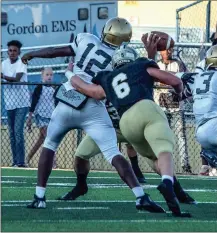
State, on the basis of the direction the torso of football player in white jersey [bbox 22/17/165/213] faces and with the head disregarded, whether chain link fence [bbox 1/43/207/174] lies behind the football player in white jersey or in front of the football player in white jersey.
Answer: in front

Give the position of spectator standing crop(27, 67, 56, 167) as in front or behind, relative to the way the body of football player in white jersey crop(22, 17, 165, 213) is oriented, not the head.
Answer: in front

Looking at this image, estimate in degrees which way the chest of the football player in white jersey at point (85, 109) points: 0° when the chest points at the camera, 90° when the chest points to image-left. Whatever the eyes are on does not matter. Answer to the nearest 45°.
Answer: approximately 180°

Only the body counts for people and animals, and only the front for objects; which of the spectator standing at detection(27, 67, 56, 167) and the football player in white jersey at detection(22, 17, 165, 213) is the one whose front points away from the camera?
the football player in white jersey

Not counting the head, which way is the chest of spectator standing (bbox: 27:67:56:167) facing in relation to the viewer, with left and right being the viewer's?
facing the viewer and to the right of the viewer

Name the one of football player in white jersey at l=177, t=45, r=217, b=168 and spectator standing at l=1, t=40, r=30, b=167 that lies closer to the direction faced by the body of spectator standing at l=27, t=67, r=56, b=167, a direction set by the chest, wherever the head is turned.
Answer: the football player in white jersey

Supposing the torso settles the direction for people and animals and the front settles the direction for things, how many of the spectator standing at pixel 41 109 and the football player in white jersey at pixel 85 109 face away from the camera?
1

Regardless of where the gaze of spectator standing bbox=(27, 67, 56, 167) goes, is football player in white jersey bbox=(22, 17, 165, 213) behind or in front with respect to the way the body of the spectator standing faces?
in front

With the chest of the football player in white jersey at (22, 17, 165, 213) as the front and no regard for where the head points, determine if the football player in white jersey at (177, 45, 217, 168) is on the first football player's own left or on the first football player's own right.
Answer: on the first football player's own right
